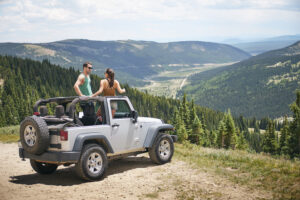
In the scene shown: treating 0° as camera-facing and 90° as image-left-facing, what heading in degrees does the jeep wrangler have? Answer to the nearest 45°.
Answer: approximately 225°
